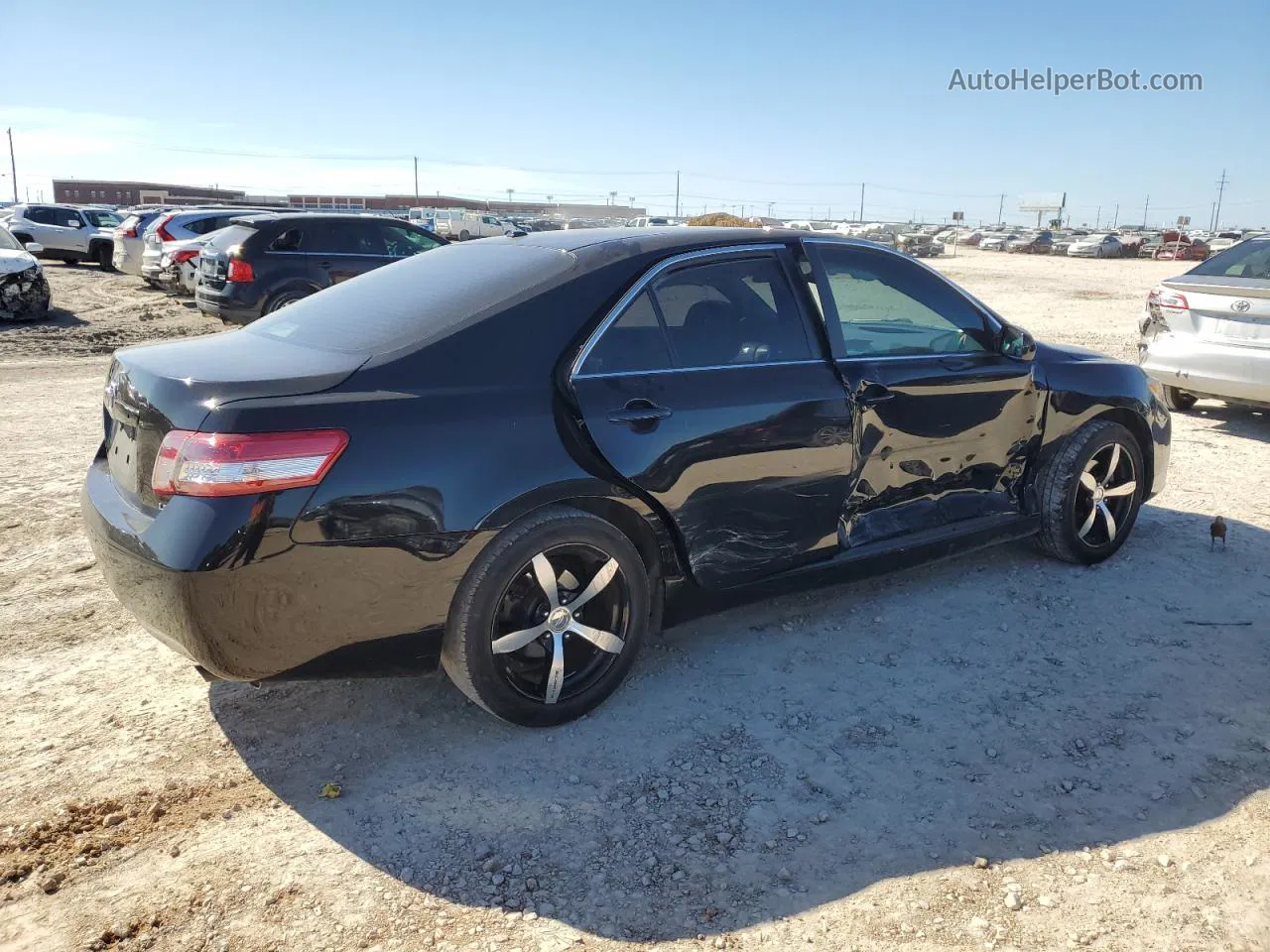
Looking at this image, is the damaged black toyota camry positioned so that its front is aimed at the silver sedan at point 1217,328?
yes

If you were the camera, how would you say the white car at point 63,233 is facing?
facing the viewer and to the right of the viewer

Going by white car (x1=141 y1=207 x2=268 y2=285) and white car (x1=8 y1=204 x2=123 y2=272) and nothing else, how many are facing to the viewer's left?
0

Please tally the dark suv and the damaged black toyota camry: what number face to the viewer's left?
0

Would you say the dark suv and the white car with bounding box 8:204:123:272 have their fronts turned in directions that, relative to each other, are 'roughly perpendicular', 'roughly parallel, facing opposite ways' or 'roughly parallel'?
roughly perpendicular

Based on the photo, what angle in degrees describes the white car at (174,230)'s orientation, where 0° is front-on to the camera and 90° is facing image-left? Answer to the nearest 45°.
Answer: approximately 225°

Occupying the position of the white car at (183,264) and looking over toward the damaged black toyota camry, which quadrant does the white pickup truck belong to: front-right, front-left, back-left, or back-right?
back-left

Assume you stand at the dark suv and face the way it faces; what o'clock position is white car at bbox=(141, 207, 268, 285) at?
The white car is roughly at 10 o'clock from the dark suv.

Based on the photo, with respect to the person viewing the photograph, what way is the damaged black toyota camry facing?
facing away from the viewer and to the right of the viewer

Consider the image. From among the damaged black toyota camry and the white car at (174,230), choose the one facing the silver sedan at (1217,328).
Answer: the damaged black toyota camry

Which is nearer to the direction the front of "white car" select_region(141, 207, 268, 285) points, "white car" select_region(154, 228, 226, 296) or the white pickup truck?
the white pickup truck

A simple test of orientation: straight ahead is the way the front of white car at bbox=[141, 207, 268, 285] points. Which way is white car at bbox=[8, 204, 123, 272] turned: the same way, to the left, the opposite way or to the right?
to the right

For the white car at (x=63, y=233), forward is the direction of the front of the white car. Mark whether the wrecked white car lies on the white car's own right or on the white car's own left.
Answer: on the white car's own right

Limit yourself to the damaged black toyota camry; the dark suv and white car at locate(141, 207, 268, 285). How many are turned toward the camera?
0

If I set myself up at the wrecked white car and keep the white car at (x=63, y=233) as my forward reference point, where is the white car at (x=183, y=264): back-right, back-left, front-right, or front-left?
front-right
